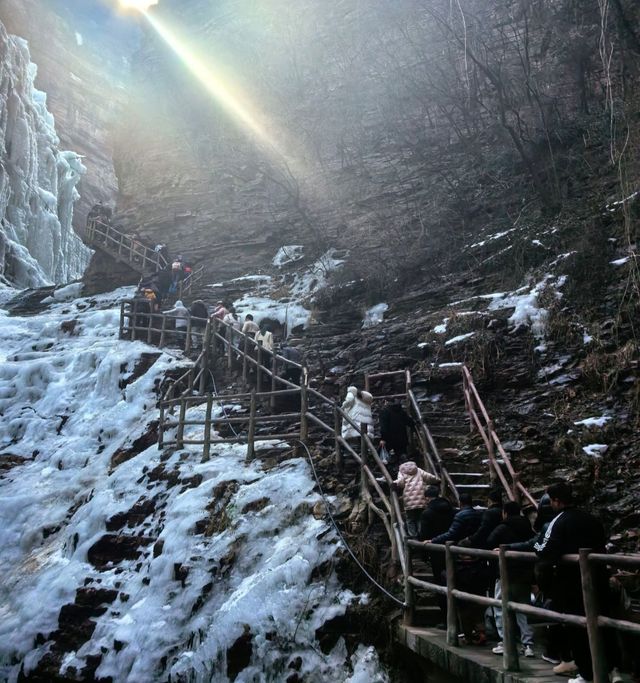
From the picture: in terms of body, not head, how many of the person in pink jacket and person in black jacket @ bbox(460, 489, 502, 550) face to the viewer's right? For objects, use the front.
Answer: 0

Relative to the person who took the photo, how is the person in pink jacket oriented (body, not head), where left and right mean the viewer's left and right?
facing away from the viewer

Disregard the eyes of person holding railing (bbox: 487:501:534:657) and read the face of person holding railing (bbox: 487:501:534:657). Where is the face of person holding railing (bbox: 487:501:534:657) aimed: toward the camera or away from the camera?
away from the camera

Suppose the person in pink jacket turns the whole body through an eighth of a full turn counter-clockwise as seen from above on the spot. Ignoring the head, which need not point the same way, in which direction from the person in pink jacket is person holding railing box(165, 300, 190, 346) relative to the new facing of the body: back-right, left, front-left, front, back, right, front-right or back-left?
front

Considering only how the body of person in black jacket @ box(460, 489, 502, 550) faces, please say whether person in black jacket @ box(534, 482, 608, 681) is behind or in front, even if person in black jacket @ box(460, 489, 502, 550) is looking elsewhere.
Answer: behind

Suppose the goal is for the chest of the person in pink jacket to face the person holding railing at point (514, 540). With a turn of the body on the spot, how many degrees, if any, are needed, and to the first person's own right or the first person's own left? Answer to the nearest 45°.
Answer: approximately 135° to the first person's own right

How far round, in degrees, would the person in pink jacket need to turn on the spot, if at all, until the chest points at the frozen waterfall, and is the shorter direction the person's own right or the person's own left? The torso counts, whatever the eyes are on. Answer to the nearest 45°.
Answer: approximately 45° to the person's own left

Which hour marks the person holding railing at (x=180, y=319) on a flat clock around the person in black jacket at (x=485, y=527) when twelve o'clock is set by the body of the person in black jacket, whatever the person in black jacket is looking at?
The person holding railing is roughly at 12 o'clock from the person in black jacket.

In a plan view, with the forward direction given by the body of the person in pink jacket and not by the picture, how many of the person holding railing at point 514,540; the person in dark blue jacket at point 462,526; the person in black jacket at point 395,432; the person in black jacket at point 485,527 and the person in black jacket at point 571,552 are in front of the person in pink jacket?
1

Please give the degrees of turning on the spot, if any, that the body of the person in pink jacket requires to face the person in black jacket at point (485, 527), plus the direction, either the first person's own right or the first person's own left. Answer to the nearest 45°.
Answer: approximately 135° to the first person's own right

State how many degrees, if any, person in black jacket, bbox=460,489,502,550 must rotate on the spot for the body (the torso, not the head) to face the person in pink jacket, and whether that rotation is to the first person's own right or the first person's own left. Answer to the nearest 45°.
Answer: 0° — they already face them

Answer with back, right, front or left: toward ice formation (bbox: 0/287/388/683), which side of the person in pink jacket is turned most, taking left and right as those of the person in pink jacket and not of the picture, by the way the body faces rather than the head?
left

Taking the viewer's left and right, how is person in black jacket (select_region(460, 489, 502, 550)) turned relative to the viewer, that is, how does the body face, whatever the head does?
facing away from the viewer and to the left of the viewer

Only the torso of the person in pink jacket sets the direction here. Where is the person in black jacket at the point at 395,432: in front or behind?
in front
